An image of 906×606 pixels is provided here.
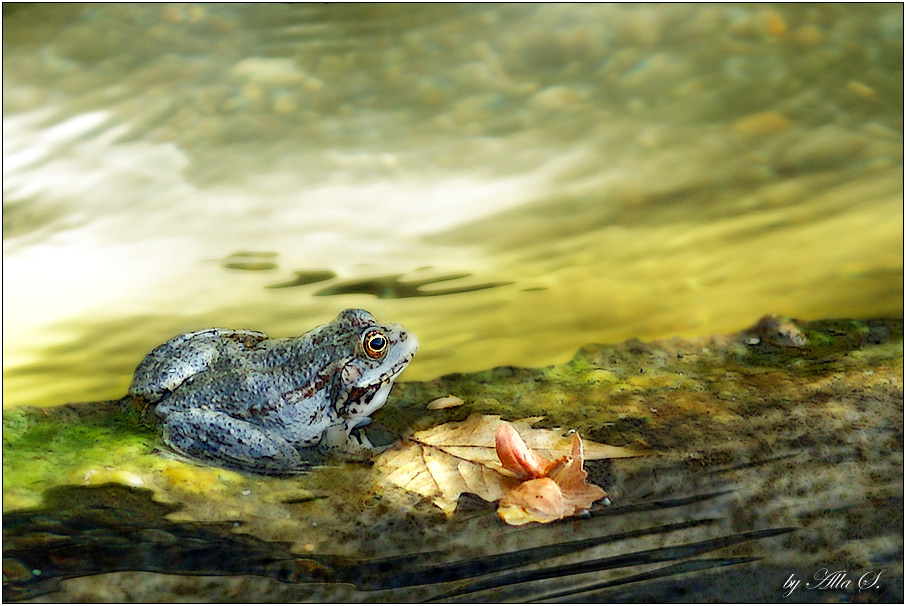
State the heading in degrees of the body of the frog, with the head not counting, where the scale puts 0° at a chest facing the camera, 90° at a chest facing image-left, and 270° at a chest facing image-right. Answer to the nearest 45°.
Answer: approximately 270°

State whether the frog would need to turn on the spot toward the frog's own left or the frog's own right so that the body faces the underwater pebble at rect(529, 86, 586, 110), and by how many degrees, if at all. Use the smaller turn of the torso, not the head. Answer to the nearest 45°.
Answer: approximately 45° to the frog's own left

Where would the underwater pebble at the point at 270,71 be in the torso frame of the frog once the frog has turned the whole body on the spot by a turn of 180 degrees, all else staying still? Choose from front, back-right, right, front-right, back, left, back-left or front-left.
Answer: right
